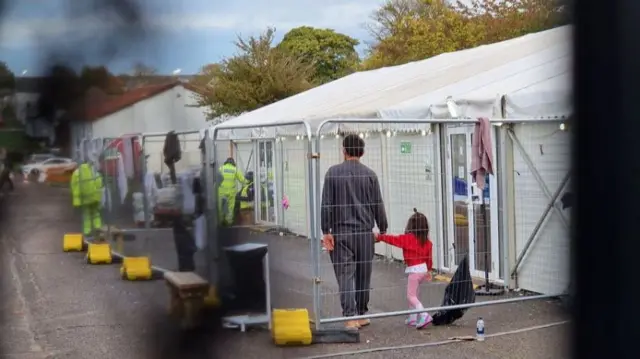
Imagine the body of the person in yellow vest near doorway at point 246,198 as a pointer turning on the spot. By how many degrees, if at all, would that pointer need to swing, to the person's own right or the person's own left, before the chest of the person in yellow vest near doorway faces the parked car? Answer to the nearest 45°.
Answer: approximately 45° to the person's own left

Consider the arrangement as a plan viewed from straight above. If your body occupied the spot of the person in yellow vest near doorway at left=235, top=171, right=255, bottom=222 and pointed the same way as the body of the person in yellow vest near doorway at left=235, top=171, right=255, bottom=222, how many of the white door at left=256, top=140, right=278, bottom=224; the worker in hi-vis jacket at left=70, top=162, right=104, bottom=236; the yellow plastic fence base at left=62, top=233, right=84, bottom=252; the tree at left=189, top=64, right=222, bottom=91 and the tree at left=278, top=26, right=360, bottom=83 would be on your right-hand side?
2

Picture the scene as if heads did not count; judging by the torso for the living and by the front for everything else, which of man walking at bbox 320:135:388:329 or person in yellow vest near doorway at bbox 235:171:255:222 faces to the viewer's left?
the person in yellow vest near doorway

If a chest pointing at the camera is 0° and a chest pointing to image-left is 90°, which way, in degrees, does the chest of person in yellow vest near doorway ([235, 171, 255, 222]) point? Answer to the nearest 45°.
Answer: approximately 90°

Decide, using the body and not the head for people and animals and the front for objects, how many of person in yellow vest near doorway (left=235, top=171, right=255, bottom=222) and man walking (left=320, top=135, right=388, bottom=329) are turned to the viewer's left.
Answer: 1

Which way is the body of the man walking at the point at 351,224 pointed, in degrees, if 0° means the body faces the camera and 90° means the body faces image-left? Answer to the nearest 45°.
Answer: approximately 180°

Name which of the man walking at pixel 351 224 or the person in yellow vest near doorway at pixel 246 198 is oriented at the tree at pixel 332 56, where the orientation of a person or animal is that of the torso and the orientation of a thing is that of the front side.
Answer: the man walking
